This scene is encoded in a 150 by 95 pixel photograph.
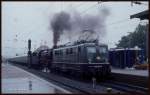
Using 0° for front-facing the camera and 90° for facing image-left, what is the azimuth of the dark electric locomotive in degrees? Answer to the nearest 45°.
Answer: approximately 315°
